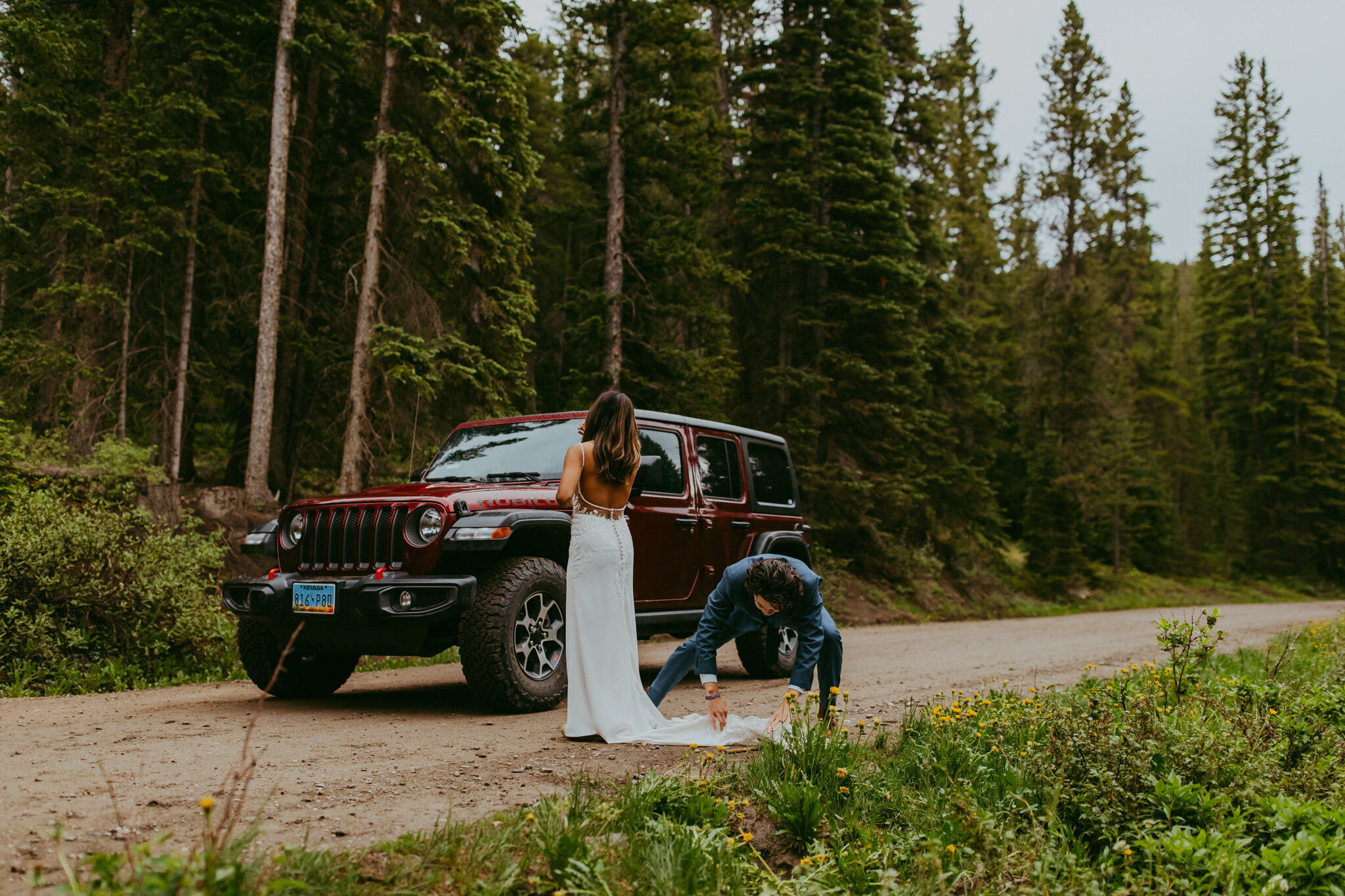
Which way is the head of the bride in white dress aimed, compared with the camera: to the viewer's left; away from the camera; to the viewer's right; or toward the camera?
away from the camera

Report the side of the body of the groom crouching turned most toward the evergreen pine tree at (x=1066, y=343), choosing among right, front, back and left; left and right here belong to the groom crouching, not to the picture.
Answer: back

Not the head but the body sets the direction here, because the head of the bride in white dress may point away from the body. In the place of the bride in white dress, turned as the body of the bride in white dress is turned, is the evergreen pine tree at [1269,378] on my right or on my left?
on my right

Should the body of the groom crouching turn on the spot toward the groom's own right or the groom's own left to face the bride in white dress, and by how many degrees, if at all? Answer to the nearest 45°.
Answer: approximately 90° to the groom's own right

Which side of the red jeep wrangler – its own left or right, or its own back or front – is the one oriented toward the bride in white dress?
left

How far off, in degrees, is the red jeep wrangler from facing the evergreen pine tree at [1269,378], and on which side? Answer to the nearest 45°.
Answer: approximately 180°

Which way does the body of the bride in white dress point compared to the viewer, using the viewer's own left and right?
facing away from the viewer and to the left of the viewer

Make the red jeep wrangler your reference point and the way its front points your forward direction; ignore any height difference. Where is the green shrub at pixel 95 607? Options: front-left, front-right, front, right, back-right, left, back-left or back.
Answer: right
